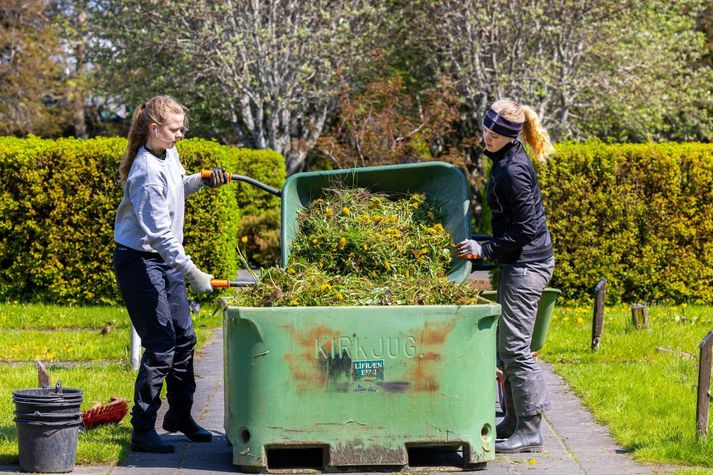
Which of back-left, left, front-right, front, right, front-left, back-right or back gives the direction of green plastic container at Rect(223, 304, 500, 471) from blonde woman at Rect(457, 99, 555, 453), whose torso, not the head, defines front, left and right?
front-left

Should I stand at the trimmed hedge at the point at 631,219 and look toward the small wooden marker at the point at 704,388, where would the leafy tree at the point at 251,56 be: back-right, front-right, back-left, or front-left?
back-right

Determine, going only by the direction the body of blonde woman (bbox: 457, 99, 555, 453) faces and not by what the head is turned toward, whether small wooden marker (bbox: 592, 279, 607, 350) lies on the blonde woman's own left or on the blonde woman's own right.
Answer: on the blonde woman's own right

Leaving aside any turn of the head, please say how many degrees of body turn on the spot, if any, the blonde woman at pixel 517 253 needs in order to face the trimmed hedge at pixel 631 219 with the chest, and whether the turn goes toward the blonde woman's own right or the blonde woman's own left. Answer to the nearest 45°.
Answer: approximately 90° to the blonde woman's own right

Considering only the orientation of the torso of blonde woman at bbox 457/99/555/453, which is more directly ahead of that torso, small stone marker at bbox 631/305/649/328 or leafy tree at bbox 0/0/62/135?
the leafy tree

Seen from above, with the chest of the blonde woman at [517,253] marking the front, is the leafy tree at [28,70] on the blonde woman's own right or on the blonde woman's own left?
on the blonde woman's own right

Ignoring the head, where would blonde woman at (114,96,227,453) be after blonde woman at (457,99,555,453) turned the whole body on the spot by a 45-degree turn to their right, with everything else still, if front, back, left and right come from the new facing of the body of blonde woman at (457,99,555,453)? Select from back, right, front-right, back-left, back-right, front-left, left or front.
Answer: front-left

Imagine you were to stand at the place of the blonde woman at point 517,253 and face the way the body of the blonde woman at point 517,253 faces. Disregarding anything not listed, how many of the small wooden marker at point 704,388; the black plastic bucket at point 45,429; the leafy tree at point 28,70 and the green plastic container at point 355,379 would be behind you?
1

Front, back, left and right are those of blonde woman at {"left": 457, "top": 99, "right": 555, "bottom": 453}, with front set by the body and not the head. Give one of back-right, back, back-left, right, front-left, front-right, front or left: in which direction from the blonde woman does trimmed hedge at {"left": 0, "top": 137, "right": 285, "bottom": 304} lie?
front-right

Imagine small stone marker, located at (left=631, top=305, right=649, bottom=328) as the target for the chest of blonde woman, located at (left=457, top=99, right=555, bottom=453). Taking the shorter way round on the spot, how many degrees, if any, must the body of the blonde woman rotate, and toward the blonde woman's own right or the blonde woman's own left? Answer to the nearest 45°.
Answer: approximately 90° to the blonde woman's own right

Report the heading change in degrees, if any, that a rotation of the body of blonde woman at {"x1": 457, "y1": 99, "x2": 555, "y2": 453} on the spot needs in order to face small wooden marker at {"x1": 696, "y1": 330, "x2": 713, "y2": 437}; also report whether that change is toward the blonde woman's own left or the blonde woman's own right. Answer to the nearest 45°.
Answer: approximately 180°

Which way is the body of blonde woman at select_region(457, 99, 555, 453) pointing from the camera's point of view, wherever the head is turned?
to the viewer's left

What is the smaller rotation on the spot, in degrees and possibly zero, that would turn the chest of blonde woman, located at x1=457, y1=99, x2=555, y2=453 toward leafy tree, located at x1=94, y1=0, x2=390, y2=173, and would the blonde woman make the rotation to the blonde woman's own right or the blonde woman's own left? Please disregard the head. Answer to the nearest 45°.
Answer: approximately 90° to the blonde woman's own right

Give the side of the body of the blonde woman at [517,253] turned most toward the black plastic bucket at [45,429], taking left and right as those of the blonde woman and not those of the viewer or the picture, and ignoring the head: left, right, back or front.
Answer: front

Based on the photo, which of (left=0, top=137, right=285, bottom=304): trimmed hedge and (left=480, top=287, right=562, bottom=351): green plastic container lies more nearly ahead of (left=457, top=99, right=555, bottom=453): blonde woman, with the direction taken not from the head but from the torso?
the trimmed hedge
